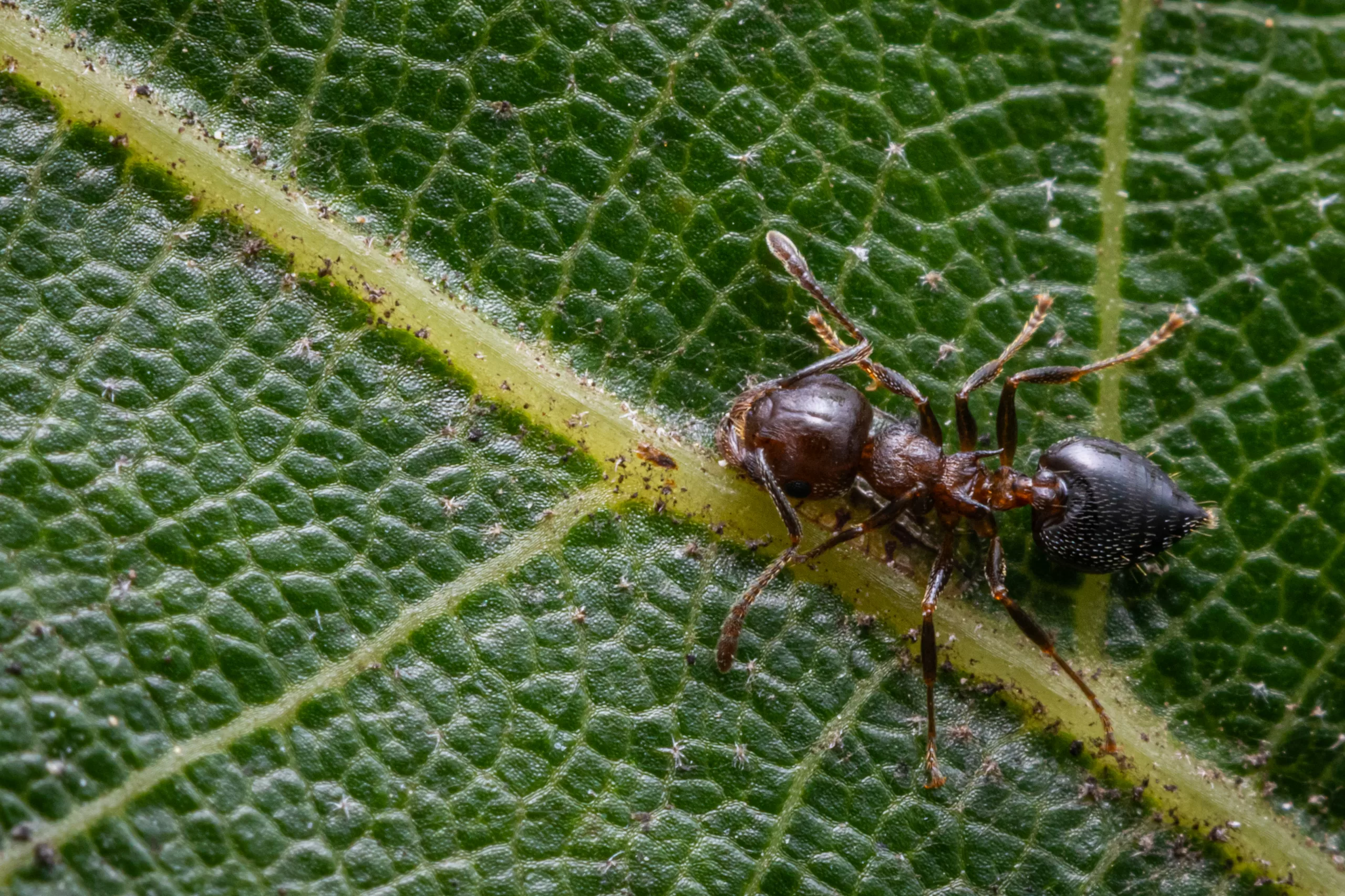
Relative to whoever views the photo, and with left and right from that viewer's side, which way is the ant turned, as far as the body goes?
facing to the left of the viewer
